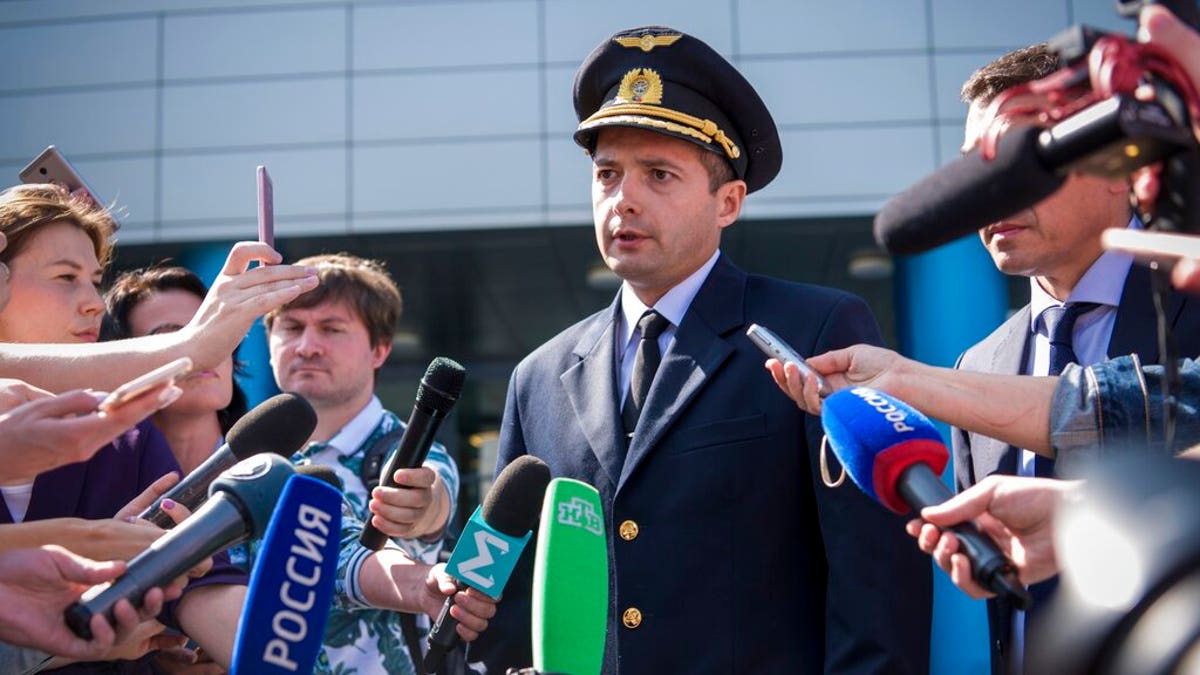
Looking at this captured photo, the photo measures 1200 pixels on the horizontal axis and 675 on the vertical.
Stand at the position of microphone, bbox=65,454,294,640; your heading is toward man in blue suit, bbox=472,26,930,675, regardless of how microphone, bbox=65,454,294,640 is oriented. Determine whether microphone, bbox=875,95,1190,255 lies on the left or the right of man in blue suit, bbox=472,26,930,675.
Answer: right

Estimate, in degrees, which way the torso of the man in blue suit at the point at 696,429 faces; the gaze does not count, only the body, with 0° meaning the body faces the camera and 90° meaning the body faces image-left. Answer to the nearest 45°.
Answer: approximately 45°

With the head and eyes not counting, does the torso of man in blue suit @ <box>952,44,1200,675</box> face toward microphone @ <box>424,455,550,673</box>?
yes

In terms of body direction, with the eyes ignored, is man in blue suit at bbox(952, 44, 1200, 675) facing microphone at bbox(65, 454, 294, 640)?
yes

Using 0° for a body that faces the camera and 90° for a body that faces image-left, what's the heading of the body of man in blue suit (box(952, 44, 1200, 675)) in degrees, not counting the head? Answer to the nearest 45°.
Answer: approximately 45°

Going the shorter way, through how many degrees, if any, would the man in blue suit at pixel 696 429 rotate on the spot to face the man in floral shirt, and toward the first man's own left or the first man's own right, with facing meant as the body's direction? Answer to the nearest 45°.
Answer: approximately 90° to the first man's own right
